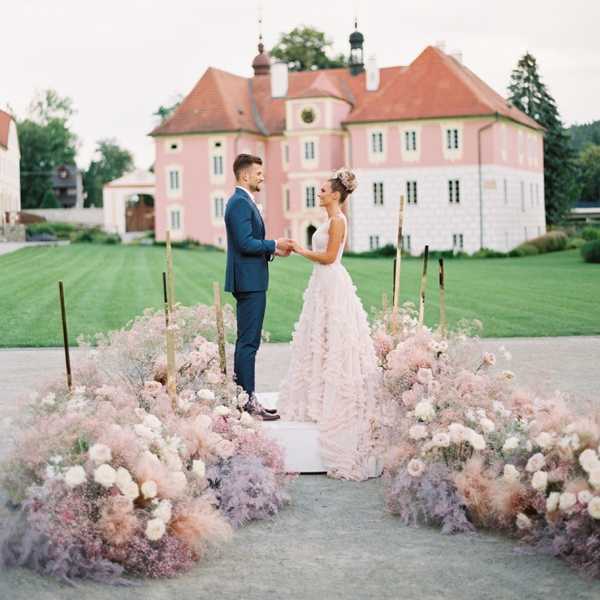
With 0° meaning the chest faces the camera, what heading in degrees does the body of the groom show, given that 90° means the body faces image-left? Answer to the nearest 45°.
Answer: approximately 270°

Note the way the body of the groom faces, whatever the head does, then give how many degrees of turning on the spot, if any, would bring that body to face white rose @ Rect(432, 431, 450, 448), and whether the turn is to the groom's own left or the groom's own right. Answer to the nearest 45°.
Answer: approximately 45° to the groom's own right

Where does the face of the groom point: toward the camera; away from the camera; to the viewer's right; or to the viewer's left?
to the viewer's right

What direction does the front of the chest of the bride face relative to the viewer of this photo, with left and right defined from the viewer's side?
facing to the left of the viewer

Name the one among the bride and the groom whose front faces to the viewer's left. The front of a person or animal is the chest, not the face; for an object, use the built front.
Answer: the bride

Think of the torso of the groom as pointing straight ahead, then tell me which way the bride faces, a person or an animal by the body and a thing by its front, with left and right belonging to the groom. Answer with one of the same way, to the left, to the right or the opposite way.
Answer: the opposite way

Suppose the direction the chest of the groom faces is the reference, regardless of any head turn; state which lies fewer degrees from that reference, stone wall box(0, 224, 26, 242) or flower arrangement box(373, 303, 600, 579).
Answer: the flower arrangement

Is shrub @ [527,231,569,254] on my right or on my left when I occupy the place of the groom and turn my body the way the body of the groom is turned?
on my left

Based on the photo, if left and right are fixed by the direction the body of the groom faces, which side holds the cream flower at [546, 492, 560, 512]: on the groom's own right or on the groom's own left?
on the groom's own right

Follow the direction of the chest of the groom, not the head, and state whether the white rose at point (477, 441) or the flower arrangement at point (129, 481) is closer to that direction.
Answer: the white rose

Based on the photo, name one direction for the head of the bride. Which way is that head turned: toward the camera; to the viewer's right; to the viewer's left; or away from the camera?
to the viewer's left

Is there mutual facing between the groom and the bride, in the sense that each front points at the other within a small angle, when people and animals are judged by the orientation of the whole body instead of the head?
yes
